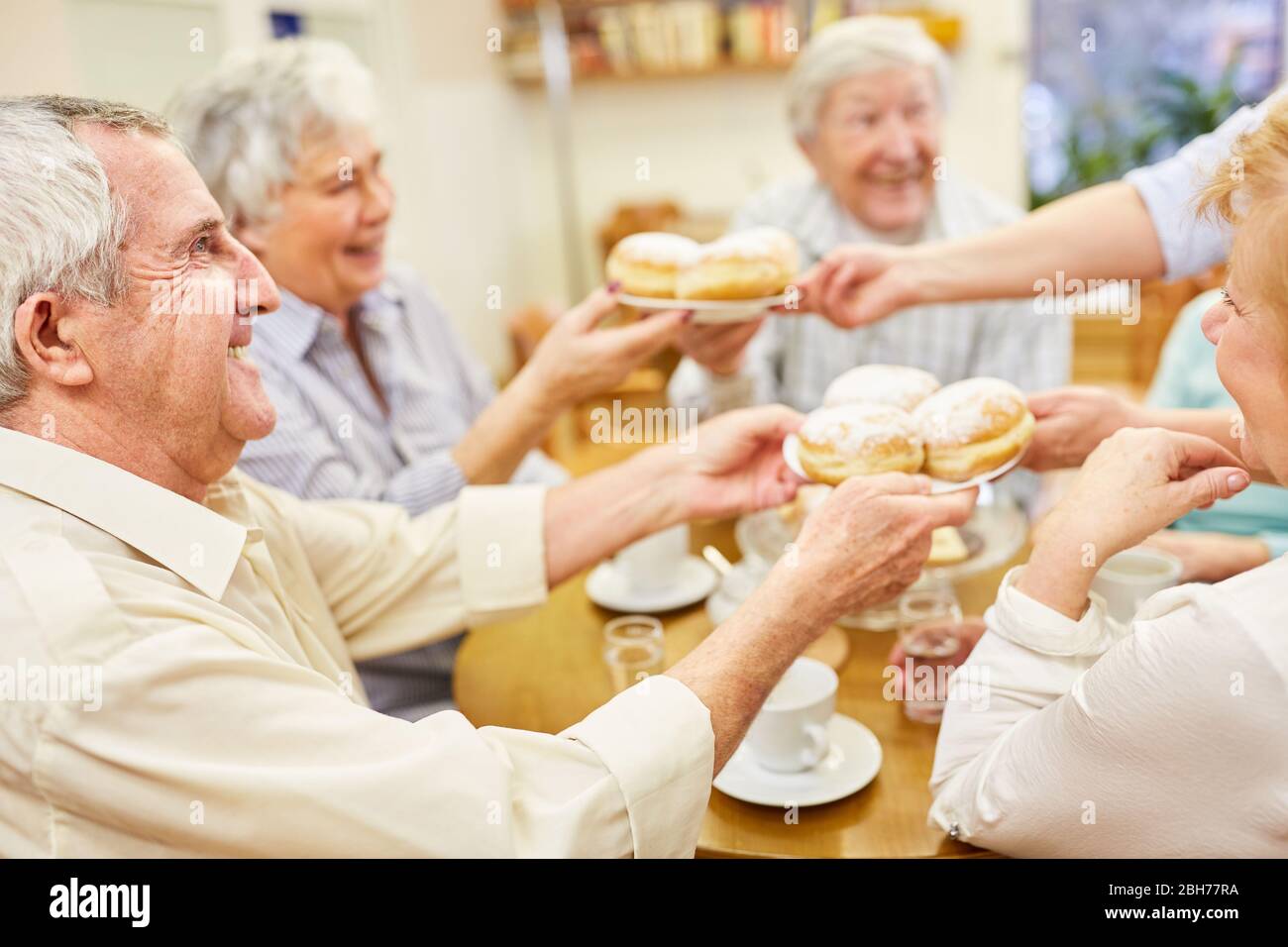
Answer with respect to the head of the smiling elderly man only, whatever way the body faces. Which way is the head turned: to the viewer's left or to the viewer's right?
to the viewer's right

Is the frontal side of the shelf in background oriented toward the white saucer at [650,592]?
yes

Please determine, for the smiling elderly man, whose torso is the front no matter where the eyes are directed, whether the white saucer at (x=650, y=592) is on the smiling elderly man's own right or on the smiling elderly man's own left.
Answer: on the smiling elderly man's own left

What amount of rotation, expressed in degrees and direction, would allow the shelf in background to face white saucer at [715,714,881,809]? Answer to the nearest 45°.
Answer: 0° — it already faces it

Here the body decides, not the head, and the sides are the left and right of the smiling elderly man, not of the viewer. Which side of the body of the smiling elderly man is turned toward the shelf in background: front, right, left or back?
left

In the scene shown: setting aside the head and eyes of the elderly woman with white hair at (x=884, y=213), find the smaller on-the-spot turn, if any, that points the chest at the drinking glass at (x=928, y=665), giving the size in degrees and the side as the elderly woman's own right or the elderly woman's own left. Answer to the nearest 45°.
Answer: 0° — they already face it

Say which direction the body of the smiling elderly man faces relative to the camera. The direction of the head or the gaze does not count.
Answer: to the viewer's right
